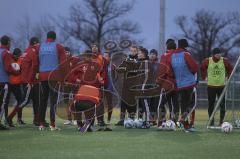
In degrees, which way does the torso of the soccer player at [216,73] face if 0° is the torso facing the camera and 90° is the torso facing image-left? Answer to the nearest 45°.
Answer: approximately 0°

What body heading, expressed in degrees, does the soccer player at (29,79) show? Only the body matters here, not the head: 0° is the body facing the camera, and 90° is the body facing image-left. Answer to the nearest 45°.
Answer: approximately 270°

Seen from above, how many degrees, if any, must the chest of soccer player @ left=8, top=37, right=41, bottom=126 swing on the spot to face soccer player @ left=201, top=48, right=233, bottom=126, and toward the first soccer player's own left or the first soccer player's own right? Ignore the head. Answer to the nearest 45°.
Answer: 0° — they already face them

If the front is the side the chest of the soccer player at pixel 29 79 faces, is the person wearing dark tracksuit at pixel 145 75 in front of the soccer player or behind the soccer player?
in front

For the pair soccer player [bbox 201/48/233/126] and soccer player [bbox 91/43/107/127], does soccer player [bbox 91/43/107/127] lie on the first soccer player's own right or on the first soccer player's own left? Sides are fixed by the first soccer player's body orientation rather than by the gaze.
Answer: on the first soccer player's own right

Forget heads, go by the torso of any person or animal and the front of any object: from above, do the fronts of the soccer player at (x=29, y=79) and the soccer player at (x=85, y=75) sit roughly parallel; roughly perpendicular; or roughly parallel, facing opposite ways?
roughly perpendicular

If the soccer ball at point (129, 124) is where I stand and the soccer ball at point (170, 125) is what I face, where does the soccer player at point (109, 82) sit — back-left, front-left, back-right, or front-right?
back-left
